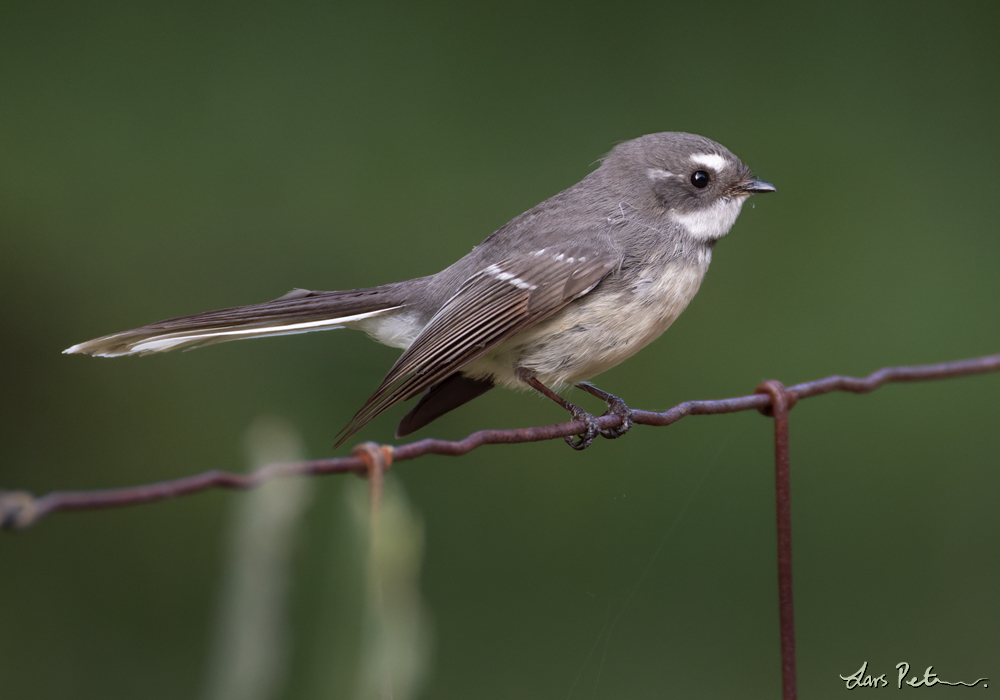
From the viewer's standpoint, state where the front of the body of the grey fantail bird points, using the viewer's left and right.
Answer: facing to the right of the viewer

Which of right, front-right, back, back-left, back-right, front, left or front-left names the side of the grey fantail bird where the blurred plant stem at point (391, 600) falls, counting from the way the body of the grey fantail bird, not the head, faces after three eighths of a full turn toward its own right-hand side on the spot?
front-left
